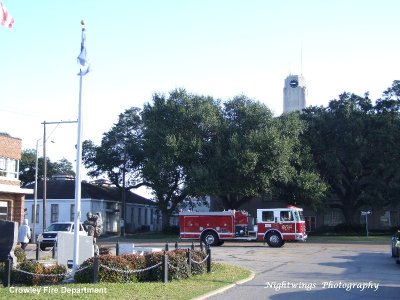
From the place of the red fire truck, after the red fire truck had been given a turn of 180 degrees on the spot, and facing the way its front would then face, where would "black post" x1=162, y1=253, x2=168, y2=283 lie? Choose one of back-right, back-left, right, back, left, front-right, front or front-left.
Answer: left

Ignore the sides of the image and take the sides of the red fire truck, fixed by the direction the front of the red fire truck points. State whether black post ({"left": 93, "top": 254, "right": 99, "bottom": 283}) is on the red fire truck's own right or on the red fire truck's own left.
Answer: on the red fire truck's own right

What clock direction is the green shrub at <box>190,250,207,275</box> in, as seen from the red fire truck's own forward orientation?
The green shrub is roughly at 3 o'clock from the red fire truck.

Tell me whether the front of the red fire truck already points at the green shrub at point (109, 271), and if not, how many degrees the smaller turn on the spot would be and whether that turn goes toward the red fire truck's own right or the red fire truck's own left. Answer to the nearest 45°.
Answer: approximately 90° to the red fire truck's own right

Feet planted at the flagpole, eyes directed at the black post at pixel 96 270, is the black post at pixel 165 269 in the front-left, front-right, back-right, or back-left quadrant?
front-left

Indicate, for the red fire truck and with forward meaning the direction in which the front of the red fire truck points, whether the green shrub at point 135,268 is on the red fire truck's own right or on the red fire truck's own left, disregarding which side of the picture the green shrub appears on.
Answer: on the red fire truck's own right

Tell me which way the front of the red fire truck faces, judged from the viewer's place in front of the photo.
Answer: facing to the right of the viewer

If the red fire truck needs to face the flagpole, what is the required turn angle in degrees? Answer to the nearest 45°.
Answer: approximately 90° to its right
